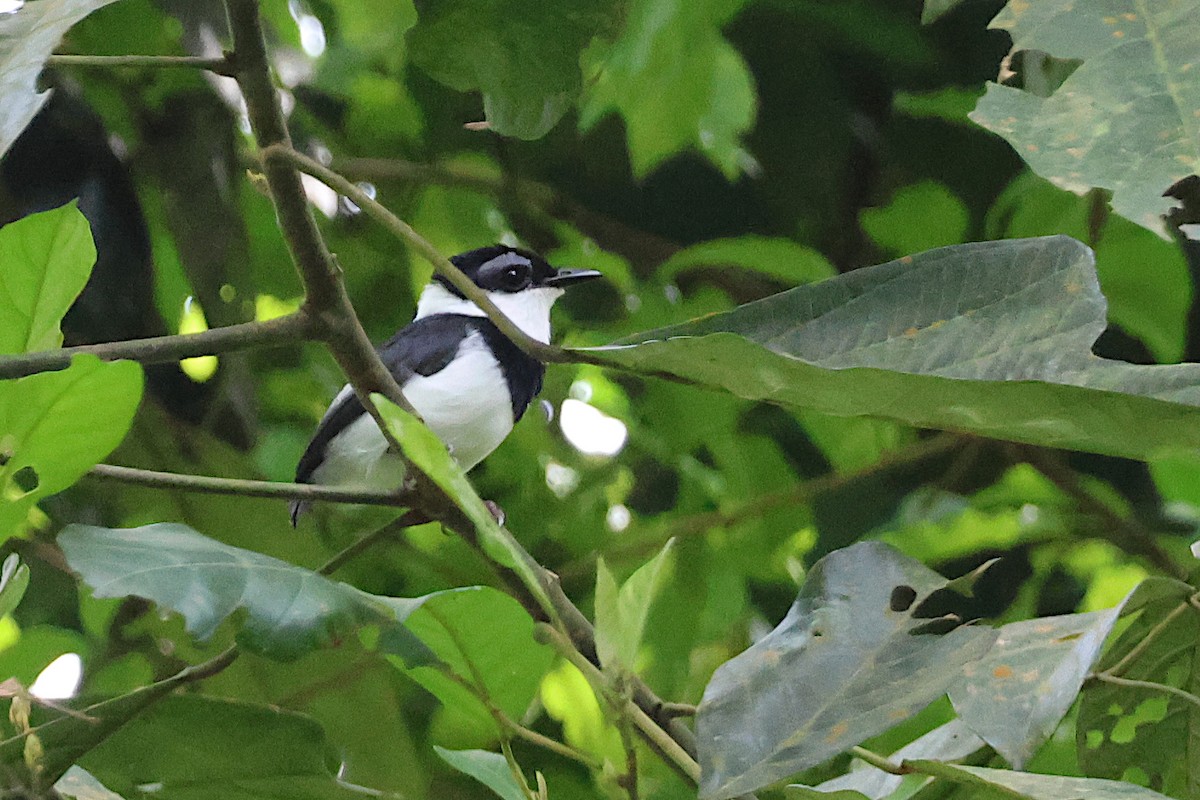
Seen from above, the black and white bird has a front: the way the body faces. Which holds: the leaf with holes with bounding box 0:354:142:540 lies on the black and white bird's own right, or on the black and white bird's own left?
on the black and white bird's own right

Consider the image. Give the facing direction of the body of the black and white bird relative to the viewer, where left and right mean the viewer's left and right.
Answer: facing to the right of the viewer

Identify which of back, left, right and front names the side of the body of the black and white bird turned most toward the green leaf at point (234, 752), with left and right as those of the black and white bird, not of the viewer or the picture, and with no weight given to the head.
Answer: right

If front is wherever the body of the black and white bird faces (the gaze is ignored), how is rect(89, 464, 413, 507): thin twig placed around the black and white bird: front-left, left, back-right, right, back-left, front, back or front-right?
back
